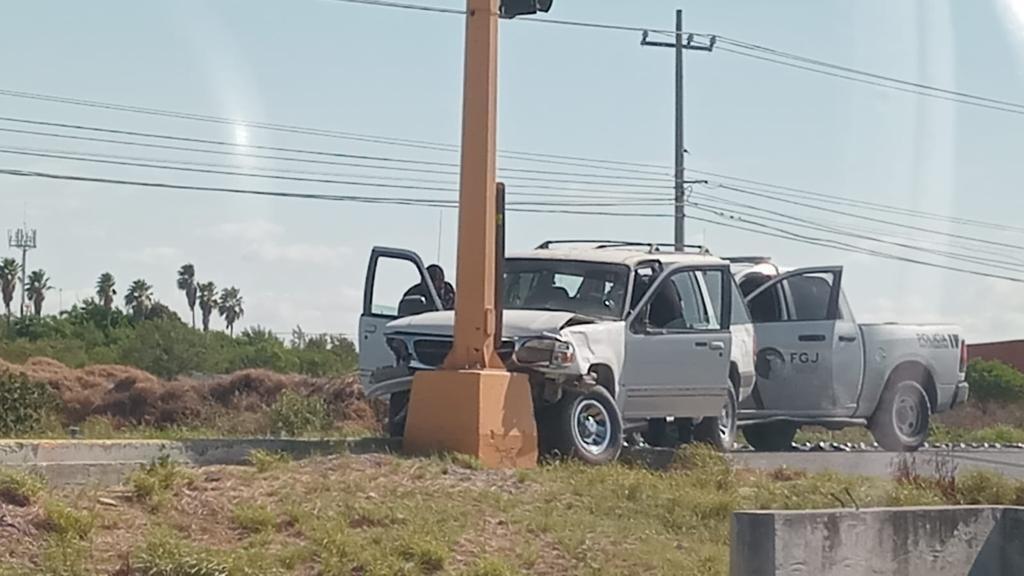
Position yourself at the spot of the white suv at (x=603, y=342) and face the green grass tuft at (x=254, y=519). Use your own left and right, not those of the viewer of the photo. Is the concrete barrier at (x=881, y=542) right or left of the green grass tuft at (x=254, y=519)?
left

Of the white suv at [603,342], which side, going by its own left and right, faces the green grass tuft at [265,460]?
front

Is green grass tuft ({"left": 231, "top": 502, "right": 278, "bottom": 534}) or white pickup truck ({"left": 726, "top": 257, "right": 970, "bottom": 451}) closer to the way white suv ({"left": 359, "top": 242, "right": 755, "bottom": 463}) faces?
the green grass tuft

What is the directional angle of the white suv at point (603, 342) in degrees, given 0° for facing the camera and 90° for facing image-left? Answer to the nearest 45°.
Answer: approximately 45°

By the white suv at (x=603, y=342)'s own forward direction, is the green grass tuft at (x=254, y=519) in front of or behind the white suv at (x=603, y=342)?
in front

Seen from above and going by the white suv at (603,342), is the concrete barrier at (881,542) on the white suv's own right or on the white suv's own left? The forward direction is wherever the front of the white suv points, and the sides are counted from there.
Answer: on the white suv's own left

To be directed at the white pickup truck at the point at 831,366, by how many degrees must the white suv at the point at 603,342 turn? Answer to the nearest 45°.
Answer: approximately 180°

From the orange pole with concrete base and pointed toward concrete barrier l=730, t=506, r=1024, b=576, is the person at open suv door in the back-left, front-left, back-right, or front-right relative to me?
back-left

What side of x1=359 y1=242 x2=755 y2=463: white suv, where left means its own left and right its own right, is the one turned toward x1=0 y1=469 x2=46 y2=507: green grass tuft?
front

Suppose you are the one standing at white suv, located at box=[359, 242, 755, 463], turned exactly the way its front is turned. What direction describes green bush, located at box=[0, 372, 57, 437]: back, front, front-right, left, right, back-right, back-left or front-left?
right
